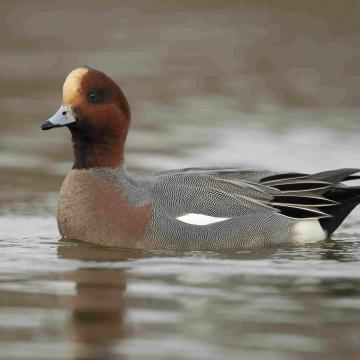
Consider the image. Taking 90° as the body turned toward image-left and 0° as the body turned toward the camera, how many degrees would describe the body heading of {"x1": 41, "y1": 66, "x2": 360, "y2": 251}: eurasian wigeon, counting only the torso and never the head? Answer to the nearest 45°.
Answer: approximately 90°
